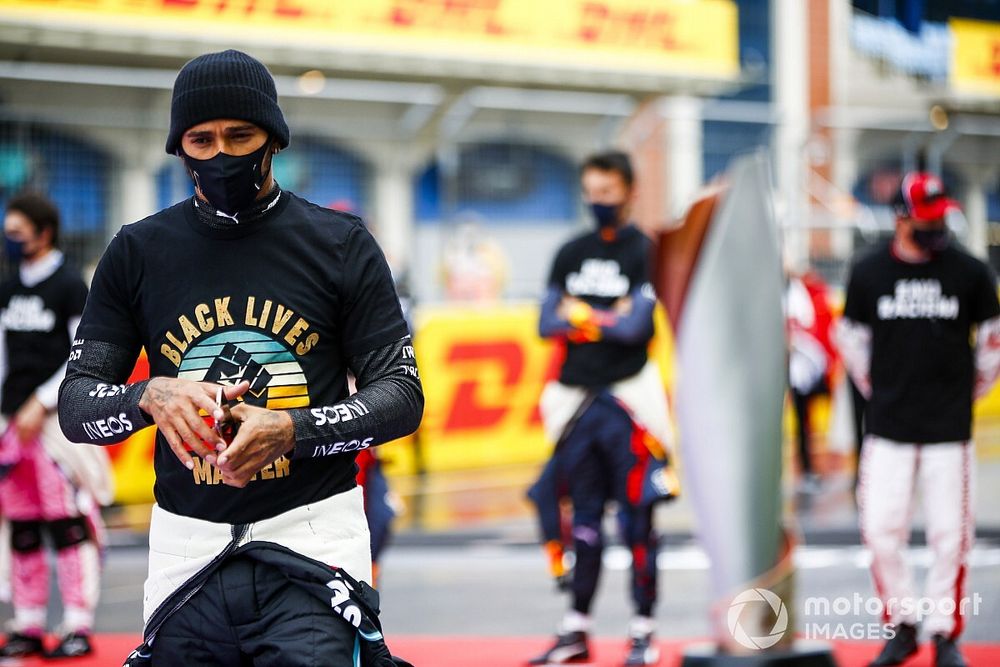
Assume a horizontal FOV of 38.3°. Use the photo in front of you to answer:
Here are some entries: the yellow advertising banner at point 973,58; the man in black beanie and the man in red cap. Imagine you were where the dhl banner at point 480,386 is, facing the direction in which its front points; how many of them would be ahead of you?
2

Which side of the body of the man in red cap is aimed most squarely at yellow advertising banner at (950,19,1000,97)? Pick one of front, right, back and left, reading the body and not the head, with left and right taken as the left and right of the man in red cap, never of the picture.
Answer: back

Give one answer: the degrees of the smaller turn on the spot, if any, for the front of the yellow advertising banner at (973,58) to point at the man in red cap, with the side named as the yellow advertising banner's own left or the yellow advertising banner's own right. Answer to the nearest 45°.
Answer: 0° — it already faces them

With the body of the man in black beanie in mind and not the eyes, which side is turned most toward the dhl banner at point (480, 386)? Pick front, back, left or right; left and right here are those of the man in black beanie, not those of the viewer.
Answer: back

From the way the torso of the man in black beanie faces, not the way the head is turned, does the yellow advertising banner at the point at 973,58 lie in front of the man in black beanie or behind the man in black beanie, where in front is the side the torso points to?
behind

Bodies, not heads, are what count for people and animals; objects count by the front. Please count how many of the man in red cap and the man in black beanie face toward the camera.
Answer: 2

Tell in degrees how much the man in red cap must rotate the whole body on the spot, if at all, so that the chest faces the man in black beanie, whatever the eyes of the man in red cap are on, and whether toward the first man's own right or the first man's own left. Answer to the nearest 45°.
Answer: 0° — they already face them

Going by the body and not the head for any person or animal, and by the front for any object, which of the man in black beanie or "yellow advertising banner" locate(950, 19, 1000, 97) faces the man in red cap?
the yellow advertising banner

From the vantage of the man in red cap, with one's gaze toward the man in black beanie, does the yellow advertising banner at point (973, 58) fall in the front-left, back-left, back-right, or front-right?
back-right
